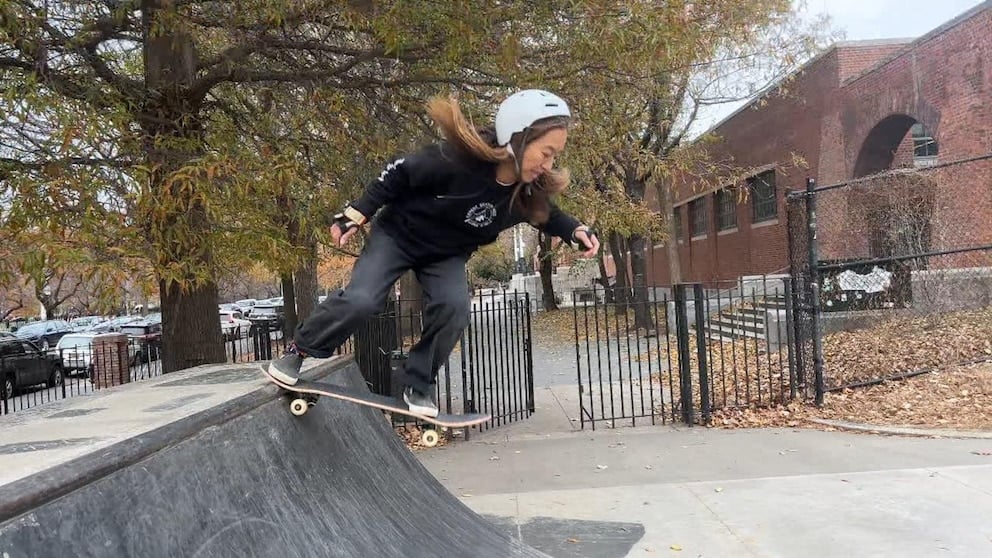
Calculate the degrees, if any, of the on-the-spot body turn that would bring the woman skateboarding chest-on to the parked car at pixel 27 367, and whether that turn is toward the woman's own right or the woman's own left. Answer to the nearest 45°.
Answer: approximately 180°

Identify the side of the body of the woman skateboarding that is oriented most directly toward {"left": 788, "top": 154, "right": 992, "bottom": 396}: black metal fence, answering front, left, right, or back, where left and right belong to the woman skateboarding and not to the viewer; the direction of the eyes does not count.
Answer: left

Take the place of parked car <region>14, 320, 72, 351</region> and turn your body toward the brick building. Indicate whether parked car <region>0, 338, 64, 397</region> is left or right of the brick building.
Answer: right

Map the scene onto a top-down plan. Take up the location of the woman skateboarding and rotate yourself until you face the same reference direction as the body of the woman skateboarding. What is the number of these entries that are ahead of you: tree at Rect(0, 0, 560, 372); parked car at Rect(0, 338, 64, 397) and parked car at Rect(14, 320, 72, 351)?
0

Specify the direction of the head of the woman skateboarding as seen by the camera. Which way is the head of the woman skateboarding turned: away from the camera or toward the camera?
toward the camera

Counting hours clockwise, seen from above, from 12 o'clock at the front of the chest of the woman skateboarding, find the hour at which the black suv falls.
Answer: The black suv is roughly at 7 o'clock from the woman skateboarding.

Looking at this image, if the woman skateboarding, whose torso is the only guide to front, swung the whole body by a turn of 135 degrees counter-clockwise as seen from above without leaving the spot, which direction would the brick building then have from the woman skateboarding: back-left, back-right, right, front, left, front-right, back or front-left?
front-right

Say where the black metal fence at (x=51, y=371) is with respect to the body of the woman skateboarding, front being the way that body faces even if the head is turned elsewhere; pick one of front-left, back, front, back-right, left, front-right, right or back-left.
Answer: back

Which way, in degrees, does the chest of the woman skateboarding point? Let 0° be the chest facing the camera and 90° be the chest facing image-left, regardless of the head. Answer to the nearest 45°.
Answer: approximately 315°

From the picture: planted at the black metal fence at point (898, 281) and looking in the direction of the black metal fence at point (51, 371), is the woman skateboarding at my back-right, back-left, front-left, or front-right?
front-left

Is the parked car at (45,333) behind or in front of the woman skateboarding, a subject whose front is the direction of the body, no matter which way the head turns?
behind

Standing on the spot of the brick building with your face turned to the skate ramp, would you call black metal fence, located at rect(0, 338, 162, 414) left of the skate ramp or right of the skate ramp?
right
